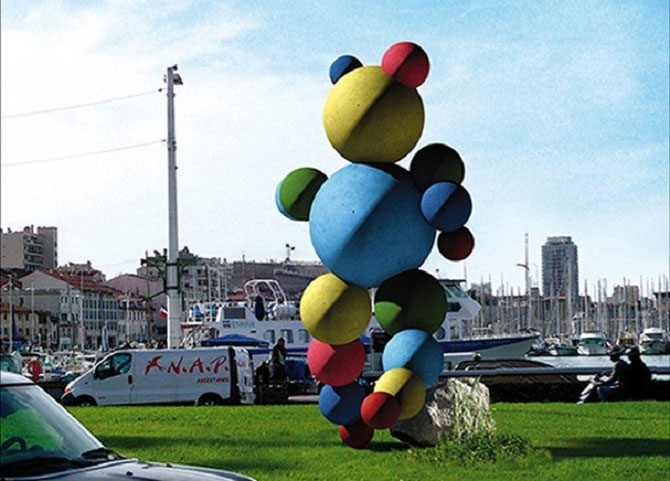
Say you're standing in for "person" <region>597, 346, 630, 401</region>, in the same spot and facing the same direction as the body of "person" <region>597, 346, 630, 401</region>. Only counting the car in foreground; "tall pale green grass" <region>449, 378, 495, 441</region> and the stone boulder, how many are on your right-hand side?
0

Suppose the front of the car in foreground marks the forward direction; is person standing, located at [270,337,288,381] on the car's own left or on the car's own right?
on the car's own left

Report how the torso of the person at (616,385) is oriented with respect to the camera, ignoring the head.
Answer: to the viewer's left

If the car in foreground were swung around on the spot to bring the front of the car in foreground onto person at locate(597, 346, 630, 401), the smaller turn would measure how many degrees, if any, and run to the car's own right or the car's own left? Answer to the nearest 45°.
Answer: approximately 90° to the car's own left

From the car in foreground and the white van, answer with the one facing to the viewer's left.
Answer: the white van

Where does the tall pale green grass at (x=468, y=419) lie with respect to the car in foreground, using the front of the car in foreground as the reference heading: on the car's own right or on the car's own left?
on the car's own left

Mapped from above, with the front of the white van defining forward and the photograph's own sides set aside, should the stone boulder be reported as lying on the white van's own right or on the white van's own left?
on the white van's own left

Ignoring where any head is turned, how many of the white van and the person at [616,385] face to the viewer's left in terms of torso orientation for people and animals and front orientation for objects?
2

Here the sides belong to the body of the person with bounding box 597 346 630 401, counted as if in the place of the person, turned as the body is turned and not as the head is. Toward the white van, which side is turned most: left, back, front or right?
front

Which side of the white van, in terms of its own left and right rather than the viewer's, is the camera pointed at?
left

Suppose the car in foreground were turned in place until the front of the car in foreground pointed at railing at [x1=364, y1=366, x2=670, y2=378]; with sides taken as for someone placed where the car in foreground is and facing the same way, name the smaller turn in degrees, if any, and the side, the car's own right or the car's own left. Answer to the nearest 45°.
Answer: approximately 90° to the car's own left

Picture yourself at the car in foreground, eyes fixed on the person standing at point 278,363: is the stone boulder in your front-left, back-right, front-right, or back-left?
front-right

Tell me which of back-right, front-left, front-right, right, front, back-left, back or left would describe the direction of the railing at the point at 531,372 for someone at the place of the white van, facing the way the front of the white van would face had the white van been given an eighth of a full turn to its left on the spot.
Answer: left

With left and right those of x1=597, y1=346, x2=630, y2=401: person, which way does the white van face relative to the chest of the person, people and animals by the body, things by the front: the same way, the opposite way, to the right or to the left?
the same way

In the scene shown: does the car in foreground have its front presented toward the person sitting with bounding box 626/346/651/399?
no
